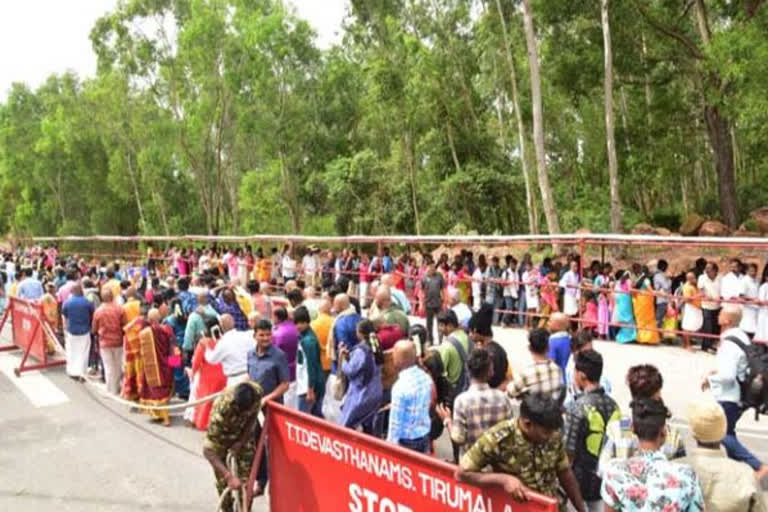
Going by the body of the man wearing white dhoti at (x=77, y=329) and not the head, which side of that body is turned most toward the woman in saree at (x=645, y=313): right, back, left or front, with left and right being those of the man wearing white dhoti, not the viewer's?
right

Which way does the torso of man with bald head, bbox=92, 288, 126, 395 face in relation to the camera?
away from the camera

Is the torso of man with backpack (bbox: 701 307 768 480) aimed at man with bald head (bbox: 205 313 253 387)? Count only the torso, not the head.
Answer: yes

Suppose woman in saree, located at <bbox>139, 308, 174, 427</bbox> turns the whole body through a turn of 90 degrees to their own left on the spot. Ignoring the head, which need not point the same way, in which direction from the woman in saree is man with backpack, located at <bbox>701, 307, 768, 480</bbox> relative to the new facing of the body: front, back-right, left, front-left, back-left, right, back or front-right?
back-left

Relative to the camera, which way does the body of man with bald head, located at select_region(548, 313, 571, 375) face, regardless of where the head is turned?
away from the camera

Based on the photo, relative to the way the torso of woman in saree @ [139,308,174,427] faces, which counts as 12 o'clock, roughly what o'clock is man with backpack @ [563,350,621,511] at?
The man with backpack is roughly at 5 o'clock from the woman in saree.

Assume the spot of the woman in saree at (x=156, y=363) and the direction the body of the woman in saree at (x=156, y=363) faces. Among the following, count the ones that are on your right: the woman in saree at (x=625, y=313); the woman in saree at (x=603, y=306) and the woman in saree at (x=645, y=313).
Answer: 3

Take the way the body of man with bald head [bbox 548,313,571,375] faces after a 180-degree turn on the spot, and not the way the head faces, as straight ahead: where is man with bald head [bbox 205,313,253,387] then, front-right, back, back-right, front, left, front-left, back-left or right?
right

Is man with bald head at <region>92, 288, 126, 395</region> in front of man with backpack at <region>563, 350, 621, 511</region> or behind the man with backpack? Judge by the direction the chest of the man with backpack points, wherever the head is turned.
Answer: in front

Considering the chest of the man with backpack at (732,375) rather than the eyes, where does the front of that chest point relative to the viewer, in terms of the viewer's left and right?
facing to the left of the viewer

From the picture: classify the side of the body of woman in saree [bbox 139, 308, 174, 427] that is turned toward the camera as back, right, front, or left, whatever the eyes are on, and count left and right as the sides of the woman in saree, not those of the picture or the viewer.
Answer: back
